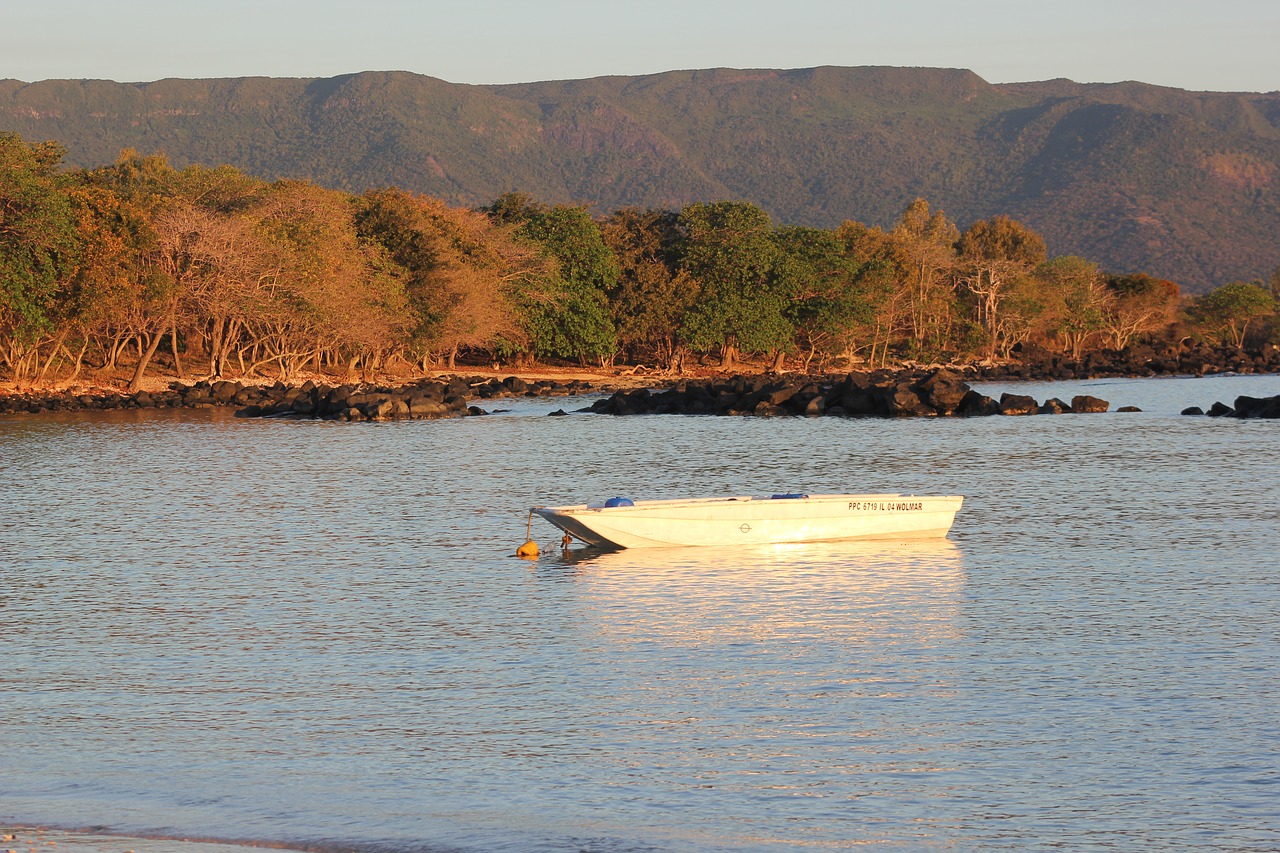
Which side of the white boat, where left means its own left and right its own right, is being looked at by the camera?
left
